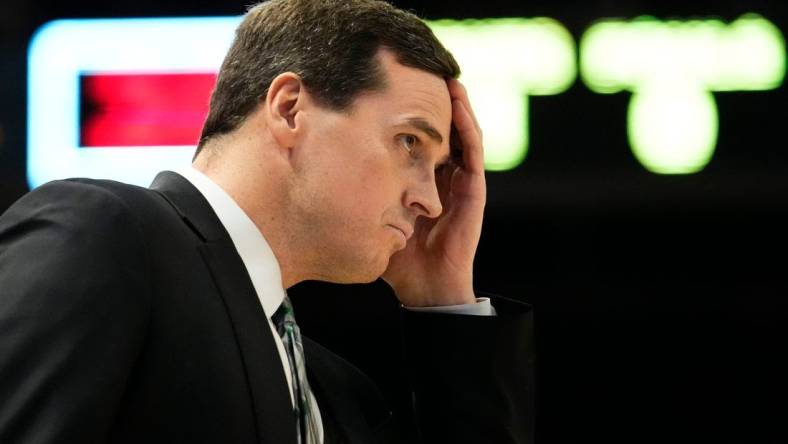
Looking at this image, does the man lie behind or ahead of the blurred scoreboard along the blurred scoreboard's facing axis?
ahead

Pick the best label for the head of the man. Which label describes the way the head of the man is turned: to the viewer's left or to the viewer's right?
to the viewer's right

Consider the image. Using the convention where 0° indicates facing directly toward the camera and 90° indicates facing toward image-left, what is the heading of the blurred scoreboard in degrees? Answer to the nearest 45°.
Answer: approximately 0°
